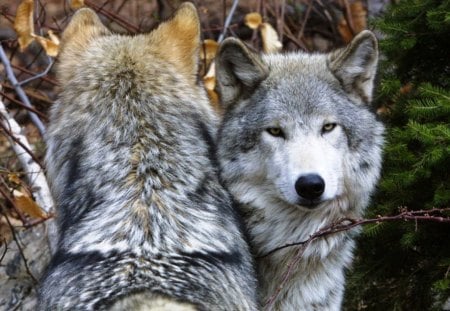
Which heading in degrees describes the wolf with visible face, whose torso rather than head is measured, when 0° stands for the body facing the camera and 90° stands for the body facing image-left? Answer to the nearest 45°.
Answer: approximately 0°

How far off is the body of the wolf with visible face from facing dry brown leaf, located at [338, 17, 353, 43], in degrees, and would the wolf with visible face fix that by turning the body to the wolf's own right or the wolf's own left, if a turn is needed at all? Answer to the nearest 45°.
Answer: approximately 180°

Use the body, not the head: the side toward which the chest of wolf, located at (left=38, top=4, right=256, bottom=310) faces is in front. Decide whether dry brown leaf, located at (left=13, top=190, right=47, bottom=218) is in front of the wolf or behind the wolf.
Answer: in front

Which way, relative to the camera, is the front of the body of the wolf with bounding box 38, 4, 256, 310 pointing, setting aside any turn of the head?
away from the camera

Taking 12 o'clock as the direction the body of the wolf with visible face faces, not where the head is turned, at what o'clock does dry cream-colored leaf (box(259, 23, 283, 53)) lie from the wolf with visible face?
The dry cream-colored leaf is roughly at 6 o'clock from the wolf with visible face.

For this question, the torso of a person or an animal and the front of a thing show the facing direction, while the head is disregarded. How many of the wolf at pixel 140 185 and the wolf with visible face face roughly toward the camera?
1

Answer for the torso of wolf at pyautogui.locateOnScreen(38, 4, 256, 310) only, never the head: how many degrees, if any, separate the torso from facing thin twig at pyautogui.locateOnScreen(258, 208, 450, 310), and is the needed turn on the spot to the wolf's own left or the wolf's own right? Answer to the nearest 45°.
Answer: approximately 90° to the wolf's own right

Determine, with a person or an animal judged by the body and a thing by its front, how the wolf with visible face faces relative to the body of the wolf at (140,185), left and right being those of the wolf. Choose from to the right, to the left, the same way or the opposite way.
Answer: the opposite way

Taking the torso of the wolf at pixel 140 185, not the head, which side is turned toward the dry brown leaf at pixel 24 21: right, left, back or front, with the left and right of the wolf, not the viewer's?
front

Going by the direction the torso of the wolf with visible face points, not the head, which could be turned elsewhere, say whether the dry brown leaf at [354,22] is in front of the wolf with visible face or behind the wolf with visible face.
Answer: behind

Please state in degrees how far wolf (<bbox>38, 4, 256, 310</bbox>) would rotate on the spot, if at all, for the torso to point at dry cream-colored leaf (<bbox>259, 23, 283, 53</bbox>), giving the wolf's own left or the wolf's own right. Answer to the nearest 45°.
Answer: approximately 45° to the wolf's own right
